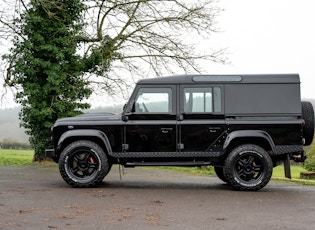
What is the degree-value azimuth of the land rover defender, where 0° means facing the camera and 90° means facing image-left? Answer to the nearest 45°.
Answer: approximately 90°
